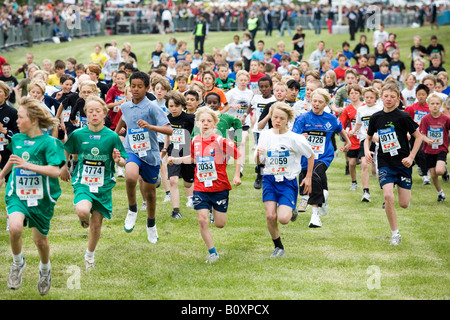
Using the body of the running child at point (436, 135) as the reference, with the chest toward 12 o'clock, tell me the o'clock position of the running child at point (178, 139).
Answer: the running child at point (178, 139) is roughly at 2 o'clock from the running child at point (436, 135).

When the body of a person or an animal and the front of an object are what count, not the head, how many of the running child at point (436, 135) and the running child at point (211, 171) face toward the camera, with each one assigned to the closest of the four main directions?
2

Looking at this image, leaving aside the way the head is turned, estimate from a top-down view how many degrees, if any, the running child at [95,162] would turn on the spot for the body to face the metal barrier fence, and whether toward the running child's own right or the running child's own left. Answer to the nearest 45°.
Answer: approximately 180°

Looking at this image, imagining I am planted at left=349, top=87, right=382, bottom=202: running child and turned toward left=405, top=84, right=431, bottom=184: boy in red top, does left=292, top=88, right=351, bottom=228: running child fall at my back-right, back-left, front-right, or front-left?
back-right

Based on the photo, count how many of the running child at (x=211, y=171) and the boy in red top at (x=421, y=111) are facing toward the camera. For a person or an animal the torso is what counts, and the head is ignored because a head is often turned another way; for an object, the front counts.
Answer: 2

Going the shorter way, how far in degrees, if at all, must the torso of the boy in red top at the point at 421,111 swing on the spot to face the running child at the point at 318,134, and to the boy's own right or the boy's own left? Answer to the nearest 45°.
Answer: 0° — they already face them

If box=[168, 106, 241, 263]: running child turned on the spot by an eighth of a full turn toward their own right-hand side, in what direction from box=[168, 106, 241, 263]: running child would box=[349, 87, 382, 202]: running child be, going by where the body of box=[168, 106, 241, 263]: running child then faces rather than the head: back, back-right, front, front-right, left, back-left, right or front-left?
back

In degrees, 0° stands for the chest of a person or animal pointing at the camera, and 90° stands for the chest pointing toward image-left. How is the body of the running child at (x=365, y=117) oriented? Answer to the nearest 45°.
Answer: approximately 0°
